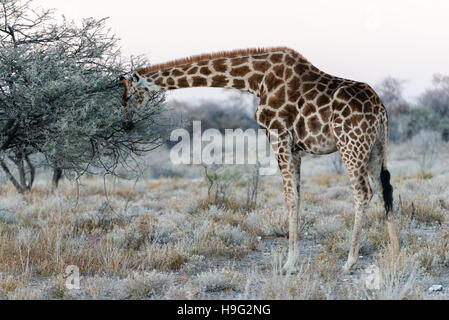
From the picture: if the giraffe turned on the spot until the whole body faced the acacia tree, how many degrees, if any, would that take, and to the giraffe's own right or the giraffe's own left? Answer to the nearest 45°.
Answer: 0° — it already faces it

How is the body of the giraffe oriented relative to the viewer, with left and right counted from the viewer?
facing to the left of the viewer
